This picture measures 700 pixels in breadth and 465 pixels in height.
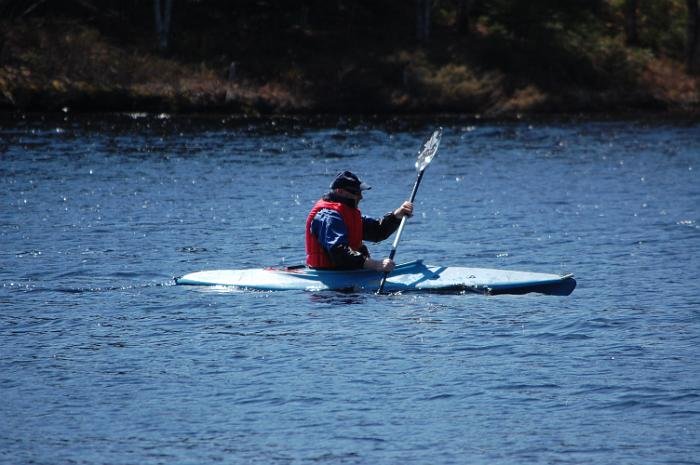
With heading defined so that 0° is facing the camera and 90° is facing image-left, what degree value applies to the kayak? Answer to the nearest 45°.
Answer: approximately 270°

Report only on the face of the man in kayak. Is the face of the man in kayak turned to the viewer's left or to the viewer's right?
to the viewer's right

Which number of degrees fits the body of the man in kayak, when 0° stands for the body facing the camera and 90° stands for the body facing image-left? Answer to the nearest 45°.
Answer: approximately 270°
